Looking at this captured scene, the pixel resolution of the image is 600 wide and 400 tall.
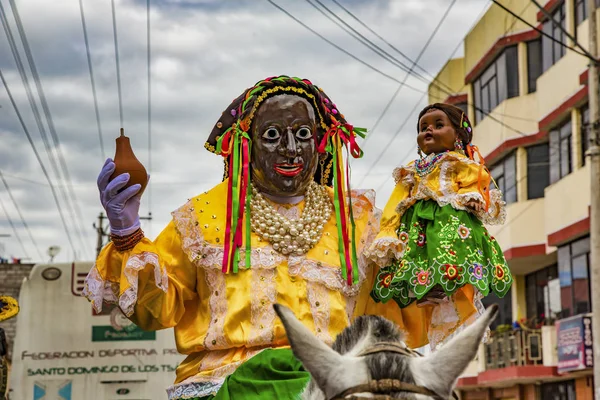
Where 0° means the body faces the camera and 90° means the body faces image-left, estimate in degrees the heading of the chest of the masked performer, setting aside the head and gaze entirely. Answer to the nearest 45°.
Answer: approximately 0°

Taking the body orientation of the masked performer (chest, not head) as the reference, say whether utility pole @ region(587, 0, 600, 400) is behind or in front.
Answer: behind
